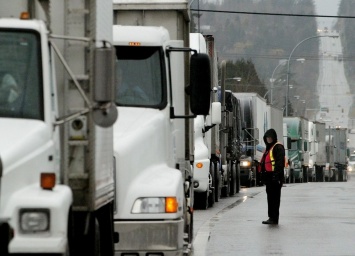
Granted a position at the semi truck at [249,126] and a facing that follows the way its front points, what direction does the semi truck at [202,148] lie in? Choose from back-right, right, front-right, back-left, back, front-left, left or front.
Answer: front-left

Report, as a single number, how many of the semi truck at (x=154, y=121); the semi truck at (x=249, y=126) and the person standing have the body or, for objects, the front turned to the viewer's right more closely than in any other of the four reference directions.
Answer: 0

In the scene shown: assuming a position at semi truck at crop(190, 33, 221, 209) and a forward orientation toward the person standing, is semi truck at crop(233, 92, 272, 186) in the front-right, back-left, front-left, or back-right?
back-left

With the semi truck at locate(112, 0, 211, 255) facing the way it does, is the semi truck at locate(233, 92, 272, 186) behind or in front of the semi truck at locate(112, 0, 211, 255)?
behind

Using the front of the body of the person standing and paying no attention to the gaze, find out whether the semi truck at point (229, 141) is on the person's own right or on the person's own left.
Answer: on the person's own right

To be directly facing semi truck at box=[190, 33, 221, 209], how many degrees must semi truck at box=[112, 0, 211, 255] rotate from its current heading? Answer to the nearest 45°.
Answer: approximately 180°

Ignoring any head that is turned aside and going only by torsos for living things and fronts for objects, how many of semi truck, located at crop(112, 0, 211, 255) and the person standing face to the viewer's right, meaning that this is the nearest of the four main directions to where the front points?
0

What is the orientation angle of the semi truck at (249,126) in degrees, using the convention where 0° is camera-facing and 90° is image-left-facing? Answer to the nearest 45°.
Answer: approximately 45°

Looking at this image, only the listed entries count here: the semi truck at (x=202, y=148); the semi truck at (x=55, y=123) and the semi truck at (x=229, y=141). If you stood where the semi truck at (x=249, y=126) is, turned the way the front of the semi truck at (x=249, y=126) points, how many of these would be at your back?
0

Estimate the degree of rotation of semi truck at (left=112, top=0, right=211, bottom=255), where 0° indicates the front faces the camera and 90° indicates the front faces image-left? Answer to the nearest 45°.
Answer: approximately 0°

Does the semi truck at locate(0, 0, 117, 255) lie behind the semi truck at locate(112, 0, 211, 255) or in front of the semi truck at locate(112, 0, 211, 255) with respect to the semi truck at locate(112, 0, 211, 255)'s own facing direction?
in front

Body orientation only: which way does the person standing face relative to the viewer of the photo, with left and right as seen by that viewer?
facing the viewer and to the left of the viewer
